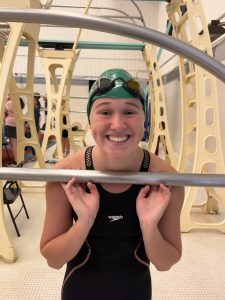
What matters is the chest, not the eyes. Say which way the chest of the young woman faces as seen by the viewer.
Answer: toward the camera

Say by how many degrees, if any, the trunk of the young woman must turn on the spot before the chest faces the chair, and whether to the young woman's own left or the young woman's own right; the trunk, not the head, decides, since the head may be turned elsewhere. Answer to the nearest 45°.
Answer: approximately 135° to the young woman's own right

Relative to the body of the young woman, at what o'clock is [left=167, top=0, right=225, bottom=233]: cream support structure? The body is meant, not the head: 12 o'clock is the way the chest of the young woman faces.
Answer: The cream support structure is roughly at 7 o'clock from the young woman.
